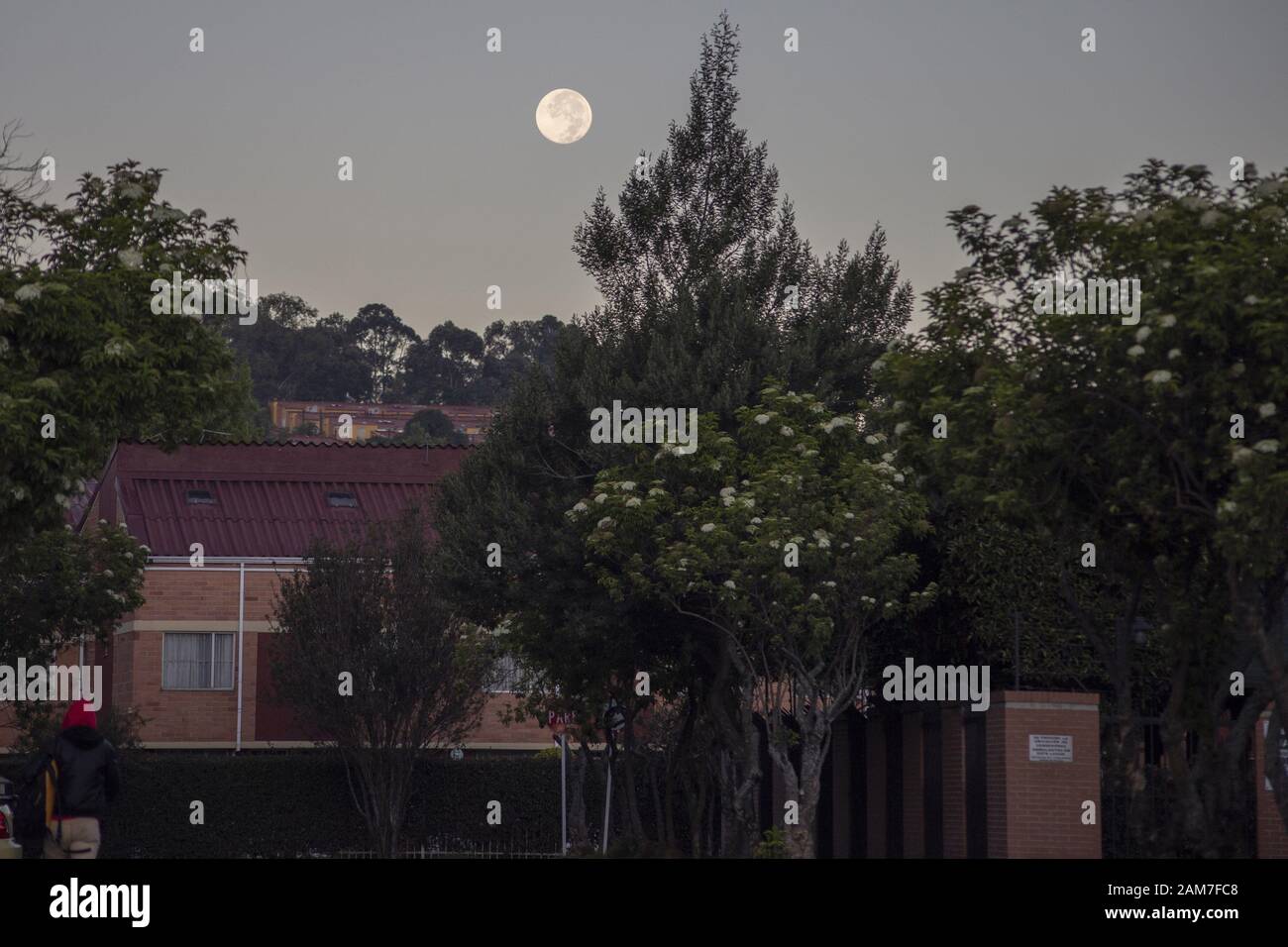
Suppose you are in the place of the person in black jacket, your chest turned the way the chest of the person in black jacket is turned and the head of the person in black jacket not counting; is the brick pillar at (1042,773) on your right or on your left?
on your right

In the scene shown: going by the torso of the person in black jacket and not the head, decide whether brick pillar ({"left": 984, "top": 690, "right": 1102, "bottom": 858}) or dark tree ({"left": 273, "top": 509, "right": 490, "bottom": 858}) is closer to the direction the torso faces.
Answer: the dark tree

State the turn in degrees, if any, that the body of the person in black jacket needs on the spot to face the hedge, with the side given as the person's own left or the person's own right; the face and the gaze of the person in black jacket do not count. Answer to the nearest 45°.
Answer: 0° — they already face it

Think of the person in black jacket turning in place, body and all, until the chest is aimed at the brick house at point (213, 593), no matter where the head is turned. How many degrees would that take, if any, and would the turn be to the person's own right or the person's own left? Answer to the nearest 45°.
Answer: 0° — they already face it

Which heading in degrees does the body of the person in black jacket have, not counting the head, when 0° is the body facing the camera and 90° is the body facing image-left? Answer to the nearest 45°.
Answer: approximately 180°

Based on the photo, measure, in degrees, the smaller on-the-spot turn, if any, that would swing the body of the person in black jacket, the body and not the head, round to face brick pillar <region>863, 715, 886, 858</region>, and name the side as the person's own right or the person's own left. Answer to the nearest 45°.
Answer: approximately 45° to the person's own right
